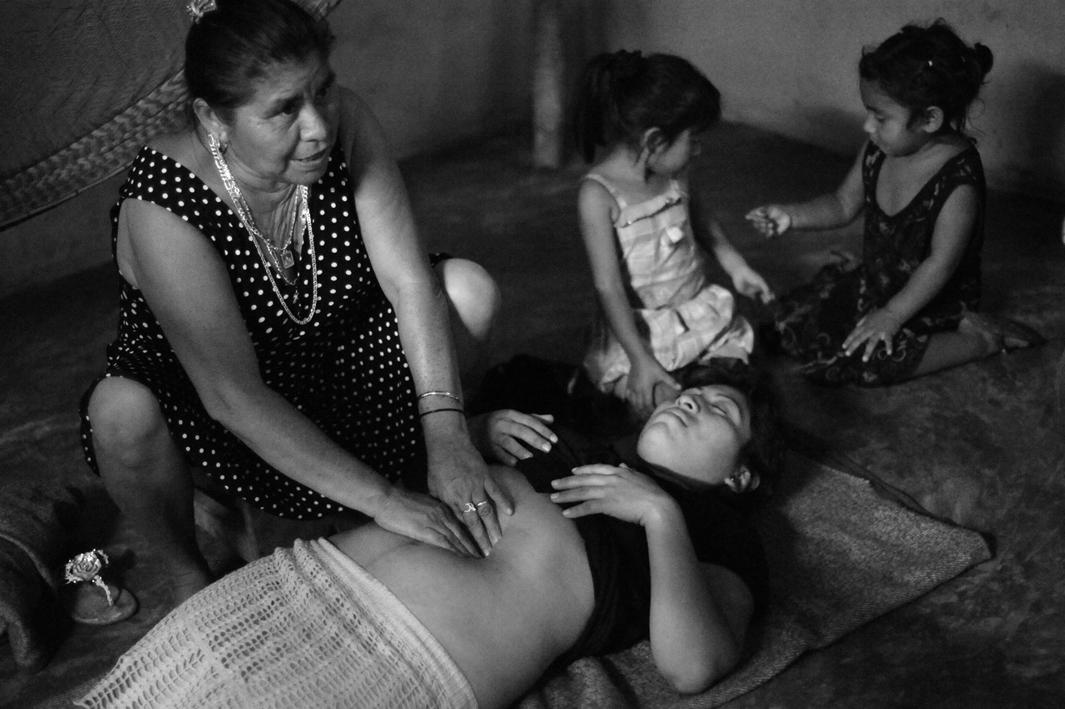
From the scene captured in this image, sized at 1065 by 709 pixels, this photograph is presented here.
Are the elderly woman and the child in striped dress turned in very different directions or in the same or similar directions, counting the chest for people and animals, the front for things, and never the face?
same or similar directions

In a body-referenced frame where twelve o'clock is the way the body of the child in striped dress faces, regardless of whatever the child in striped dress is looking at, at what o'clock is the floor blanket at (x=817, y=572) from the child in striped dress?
The floor blanket is roughly at 1 o'clock from the child in striped dress.

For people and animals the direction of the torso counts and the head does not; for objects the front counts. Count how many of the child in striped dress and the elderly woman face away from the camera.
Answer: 0

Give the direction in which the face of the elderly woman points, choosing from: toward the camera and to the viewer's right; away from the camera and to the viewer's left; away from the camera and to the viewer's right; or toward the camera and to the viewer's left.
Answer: toward the camera and to the viewer's right

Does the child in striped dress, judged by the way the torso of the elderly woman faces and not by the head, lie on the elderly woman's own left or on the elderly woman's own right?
on the elderly woman's own left

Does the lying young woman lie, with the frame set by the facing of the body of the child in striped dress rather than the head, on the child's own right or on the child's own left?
on the child's own right

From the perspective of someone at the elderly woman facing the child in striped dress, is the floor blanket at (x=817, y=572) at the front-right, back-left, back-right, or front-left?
front-right

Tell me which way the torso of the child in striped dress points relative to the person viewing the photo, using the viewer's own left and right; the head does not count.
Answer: facing the viewer and to the right of the viewer

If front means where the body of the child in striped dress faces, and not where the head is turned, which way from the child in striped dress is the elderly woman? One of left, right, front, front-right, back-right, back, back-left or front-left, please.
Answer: right

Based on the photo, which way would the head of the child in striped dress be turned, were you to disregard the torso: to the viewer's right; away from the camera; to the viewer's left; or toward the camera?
to the viewer's right

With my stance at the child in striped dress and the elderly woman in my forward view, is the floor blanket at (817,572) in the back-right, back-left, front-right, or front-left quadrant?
front-left

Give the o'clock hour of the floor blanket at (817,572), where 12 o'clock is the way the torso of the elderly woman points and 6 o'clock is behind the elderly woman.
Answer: The floor blanket is roughly at 11 o'clock from the elderly woman.

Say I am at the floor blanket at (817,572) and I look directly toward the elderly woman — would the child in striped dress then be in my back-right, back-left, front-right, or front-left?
front-right
